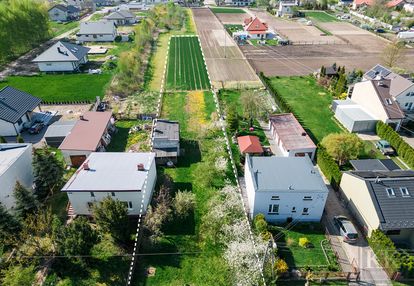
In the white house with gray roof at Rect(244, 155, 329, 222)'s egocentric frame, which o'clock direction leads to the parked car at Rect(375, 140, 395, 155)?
The parked car is roughly at 7 o'clock from the white house with gray roof.

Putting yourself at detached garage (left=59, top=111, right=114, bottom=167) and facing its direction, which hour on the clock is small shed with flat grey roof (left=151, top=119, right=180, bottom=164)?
small shed with flat grey roof (left=151, top=119, right=180, bottom=164) is roughly at 10 o'clock from detached garage (left=59, top=111, right=114, bottom=167).

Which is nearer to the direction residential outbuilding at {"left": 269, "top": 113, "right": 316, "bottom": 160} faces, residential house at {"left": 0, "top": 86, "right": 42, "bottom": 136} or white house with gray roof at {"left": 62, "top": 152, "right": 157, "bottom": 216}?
the white house with gray roof

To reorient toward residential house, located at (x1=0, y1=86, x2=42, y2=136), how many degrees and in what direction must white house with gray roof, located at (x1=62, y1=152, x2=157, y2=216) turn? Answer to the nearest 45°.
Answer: approximately 135° to its right

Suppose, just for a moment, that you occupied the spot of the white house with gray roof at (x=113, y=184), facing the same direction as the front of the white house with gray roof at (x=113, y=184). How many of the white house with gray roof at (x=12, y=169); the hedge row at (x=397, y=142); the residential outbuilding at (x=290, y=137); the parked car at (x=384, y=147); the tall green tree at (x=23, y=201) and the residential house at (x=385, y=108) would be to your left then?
4

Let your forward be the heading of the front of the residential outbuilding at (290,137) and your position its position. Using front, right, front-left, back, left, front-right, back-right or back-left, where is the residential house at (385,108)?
back-left

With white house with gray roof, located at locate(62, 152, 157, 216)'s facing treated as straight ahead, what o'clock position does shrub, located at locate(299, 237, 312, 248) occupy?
The shrub is roughly at 10 o'clock from the white house with gray roof.

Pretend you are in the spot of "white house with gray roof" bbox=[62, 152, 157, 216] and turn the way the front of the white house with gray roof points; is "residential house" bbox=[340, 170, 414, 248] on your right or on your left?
on your left

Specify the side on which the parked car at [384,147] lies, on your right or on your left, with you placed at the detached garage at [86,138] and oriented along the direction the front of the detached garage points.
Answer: on your left

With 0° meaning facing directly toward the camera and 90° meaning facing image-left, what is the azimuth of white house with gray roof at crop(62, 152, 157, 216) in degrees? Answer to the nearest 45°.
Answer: approximately 0°
